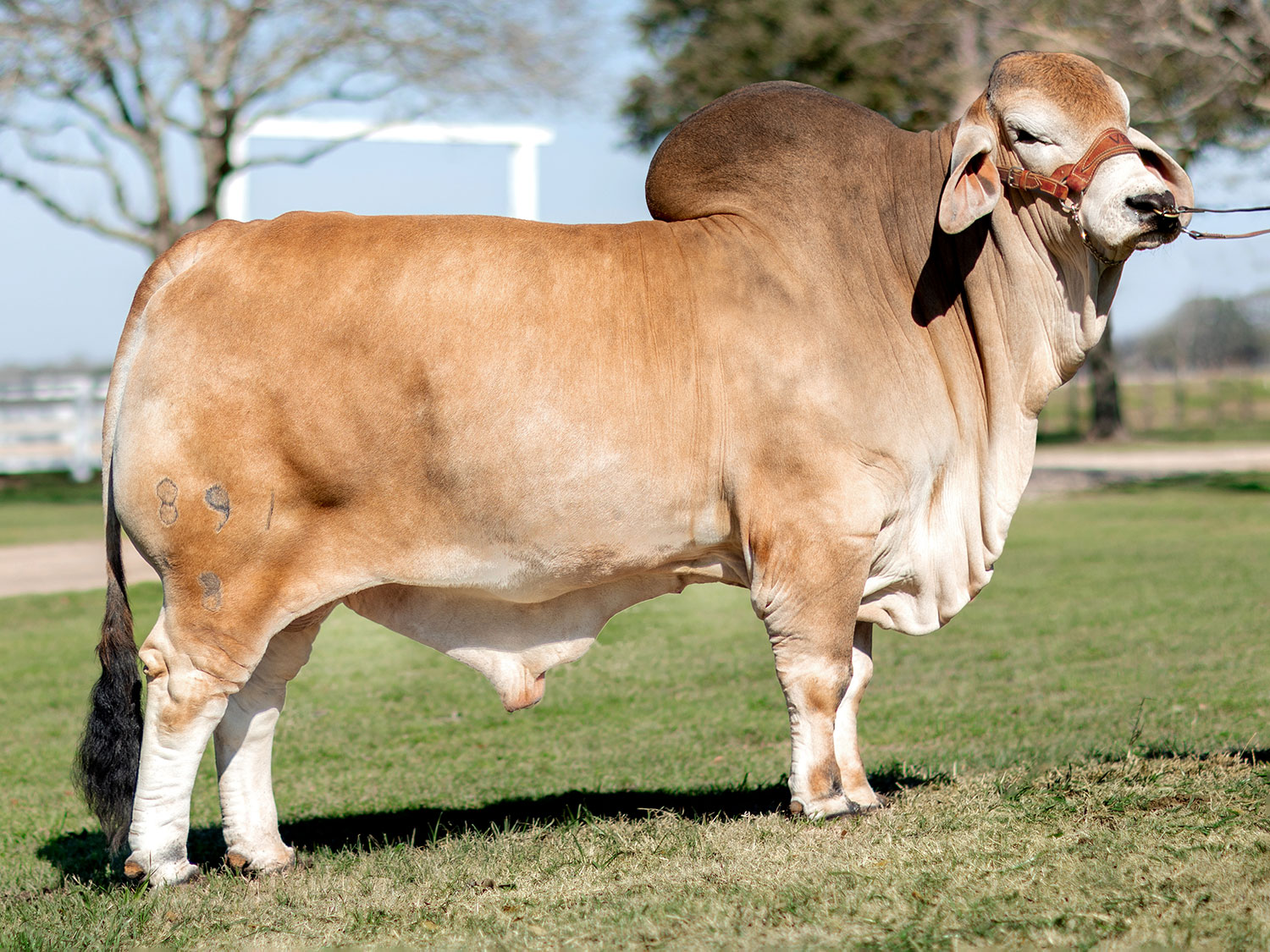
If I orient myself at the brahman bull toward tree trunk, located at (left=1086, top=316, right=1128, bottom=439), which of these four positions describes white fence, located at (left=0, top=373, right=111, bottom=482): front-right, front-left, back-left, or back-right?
front-left

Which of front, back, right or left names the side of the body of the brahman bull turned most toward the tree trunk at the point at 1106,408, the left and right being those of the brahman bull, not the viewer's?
left

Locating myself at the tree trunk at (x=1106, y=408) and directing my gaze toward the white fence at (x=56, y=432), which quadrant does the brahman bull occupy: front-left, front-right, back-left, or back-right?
front-left

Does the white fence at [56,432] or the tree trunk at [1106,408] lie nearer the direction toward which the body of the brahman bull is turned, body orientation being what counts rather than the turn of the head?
the tree trunk

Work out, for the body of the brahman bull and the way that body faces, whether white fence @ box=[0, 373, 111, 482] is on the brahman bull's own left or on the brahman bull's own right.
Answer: on the brahman bull's own left

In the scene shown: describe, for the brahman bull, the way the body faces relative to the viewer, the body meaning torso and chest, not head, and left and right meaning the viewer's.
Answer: facing to the right of the viewer

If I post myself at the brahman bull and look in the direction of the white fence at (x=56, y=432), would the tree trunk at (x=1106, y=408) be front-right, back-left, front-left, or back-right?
front-right
